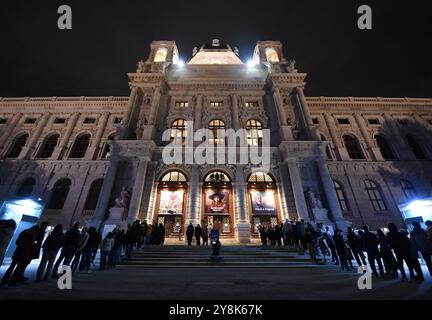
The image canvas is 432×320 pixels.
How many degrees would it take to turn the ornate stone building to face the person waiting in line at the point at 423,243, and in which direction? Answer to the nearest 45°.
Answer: approximately 45° to its left

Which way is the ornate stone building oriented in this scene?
toward the camera

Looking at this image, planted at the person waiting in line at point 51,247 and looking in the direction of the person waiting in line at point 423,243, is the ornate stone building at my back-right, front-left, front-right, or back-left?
front-left

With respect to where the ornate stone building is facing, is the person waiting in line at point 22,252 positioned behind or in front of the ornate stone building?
in front
